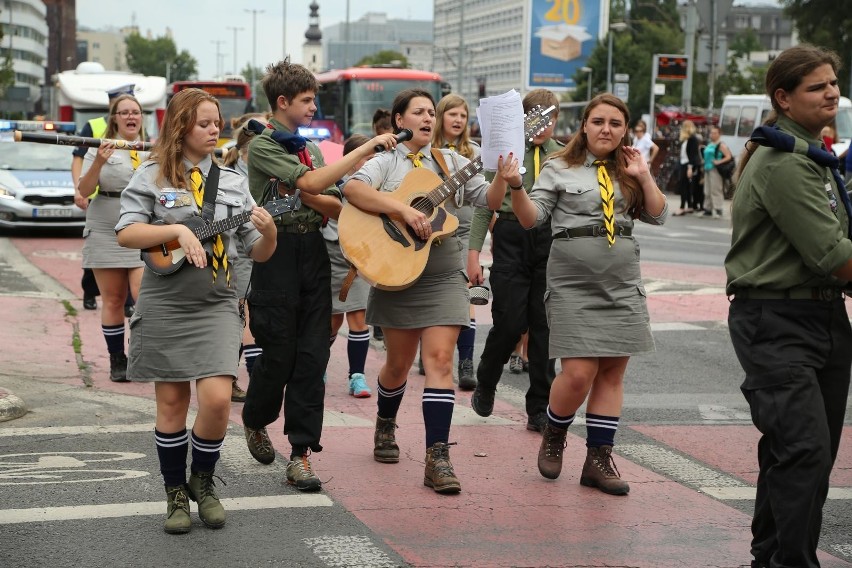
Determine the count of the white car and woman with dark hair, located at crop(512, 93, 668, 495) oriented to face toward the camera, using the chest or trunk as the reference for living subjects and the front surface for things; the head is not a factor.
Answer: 2

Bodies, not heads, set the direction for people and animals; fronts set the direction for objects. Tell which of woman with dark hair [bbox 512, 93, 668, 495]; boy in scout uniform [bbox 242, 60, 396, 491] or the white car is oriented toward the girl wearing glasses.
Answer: the white car

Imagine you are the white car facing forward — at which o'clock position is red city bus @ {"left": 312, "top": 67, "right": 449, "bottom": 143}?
The red city bus is roughly at 7 o'clock from the white car.

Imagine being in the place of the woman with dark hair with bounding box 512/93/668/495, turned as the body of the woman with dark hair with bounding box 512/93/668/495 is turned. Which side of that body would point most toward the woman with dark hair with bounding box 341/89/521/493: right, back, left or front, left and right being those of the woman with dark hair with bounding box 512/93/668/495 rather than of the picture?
right

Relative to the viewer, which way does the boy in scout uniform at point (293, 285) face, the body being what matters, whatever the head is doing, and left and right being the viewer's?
facing the viewer and to the right of the viewer

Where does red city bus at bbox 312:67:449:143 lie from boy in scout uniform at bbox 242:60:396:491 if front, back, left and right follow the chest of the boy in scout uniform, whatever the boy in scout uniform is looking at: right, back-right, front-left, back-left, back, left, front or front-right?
back-left

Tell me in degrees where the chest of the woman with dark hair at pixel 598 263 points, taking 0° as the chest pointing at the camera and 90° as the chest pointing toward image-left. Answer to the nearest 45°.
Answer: approximately 0°

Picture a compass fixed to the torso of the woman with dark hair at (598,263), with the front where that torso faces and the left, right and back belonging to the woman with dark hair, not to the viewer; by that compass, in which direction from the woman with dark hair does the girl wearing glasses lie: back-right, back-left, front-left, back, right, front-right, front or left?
back-right

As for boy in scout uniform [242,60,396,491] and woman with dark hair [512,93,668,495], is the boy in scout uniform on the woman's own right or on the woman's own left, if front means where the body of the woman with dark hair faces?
on the woman's own right

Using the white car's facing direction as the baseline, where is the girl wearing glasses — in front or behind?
in front

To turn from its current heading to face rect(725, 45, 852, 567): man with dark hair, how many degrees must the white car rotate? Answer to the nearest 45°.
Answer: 0° — it already faces them
